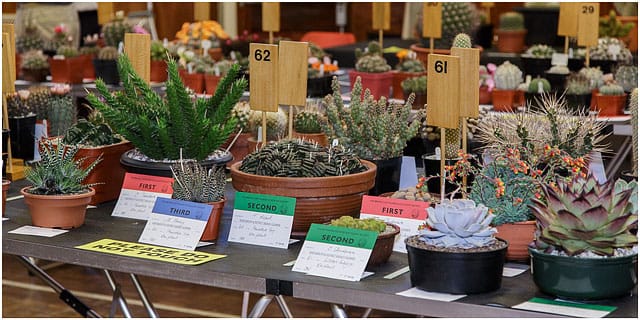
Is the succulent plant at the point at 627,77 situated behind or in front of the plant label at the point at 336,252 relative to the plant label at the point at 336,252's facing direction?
behind

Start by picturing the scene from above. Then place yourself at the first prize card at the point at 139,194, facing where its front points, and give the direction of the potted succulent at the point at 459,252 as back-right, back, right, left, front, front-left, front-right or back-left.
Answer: front-left

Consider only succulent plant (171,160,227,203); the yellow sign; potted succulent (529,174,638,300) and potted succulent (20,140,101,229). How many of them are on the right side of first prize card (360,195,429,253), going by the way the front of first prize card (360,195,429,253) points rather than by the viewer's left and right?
3

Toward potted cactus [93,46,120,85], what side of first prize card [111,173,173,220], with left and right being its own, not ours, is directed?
back

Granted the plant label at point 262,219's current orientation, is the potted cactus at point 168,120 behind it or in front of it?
behind

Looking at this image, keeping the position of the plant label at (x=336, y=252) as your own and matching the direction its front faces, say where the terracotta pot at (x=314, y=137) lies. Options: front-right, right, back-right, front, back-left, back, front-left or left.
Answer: back

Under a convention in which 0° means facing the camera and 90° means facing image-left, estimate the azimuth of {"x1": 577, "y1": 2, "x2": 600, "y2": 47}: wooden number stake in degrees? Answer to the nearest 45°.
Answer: approximately 0°

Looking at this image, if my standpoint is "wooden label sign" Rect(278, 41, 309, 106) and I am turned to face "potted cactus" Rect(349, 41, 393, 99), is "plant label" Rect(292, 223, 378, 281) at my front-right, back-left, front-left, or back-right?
back-right

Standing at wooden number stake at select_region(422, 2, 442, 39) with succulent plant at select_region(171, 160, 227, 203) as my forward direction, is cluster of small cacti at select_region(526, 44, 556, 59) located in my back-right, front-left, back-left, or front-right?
back-left

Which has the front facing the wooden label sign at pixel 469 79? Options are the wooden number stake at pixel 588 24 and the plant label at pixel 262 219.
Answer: the wooden number stake

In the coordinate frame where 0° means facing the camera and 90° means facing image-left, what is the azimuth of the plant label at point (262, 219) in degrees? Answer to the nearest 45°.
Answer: approximately 0°

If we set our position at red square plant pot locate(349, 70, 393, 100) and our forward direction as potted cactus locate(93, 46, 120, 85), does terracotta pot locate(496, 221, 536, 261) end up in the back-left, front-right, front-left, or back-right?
back-left
